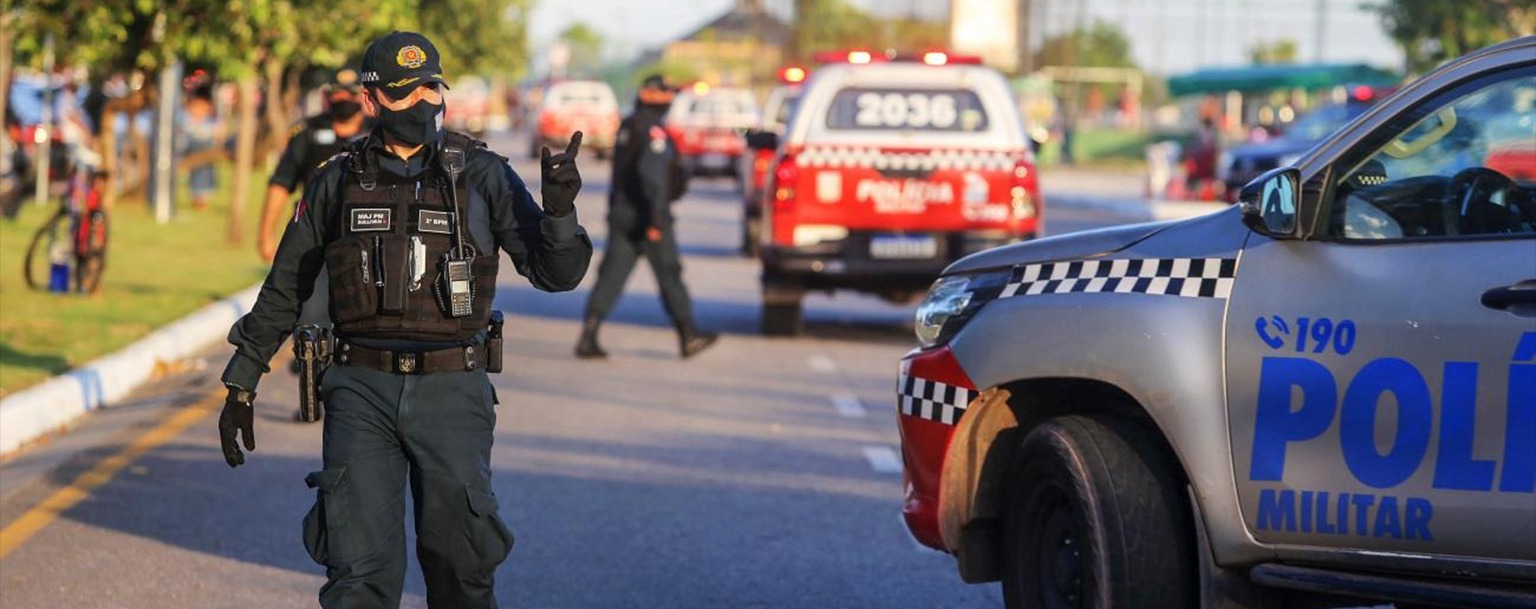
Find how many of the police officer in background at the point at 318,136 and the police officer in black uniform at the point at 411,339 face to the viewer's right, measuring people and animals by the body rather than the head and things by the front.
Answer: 0

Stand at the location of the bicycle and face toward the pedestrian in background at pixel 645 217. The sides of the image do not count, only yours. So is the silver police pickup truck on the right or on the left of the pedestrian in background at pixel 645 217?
right

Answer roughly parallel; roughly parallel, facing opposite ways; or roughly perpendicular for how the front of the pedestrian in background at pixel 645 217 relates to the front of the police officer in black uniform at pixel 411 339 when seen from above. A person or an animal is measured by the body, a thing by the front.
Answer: roughly perpendicular

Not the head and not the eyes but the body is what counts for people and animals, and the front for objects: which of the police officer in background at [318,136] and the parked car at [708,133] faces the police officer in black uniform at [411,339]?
the police officer in background

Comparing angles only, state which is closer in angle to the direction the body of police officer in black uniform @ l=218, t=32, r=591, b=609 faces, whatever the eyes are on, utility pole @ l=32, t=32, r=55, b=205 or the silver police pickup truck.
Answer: the silver police pickup truck

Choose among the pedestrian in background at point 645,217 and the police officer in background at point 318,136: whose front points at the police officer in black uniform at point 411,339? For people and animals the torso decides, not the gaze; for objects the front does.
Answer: the police officer in background at point 318,136

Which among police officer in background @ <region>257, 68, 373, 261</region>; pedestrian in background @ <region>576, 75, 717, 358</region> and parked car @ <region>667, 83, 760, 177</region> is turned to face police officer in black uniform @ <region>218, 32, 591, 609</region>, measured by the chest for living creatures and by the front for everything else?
police officer in background @ <region>257, 68, 373, 261</region>

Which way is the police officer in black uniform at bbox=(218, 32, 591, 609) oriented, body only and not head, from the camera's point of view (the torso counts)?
toward the camera

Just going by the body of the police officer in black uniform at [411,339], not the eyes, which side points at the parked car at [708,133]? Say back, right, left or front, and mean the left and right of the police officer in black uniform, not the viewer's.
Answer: back

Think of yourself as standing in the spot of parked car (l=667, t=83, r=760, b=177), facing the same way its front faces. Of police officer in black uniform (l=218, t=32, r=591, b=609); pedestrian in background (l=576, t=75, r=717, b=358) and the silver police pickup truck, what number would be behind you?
3

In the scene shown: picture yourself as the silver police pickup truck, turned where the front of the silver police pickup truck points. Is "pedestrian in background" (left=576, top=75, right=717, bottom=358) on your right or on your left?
on your right

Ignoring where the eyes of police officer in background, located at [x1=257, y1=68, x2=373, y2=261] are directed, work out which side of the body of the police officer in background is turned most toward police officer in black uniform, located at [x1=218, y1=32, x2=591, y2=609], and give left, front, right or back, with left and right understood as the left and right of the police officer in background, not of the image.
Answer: front

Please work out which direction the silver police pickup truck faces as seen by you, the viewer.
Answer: facing to the left of the viewer

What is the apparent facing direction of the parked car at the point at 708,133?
away from the camera
